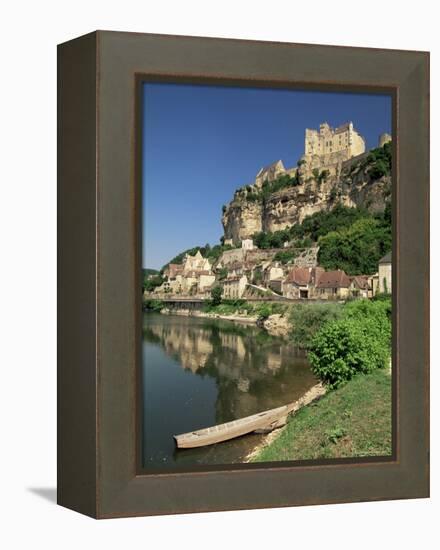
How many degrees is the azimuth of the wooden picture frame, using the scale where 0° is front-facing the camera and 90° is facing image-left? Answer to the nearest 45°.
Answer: approximately 315°
